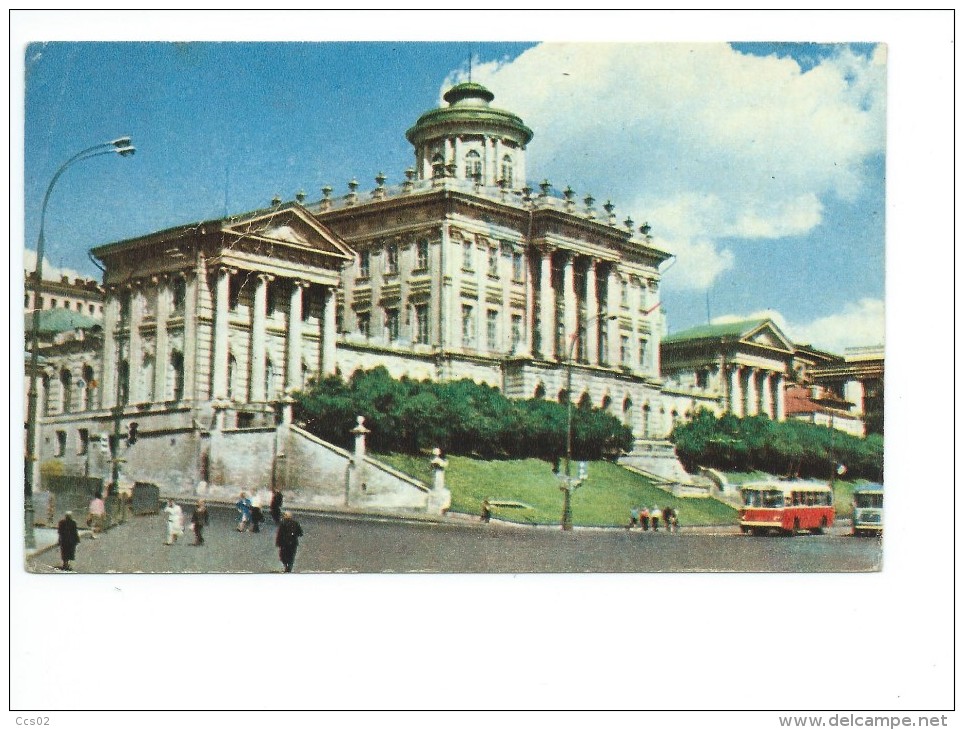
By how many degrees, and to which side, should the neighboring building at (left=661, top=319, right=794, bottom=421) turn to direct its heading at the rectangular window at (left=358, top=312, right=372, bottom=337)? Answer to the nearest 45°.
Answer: approximately 135° to its right

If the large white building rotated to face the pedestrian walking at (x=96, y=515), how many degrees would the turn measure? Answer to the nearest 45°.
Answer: approximately 90° to its right

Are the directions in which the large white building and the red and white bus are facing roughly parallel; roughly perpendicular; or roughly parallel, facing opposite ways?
roughly perpendicular

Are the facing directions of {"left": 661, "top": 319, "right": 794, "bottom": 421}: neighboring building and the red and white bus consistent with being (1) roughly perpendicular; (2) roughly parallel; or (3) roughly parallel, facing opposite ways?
roughly perpendicular

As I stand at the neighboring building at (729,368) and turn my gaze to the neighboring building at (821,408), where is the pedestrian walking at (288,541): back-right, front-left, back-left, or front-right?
back-right
